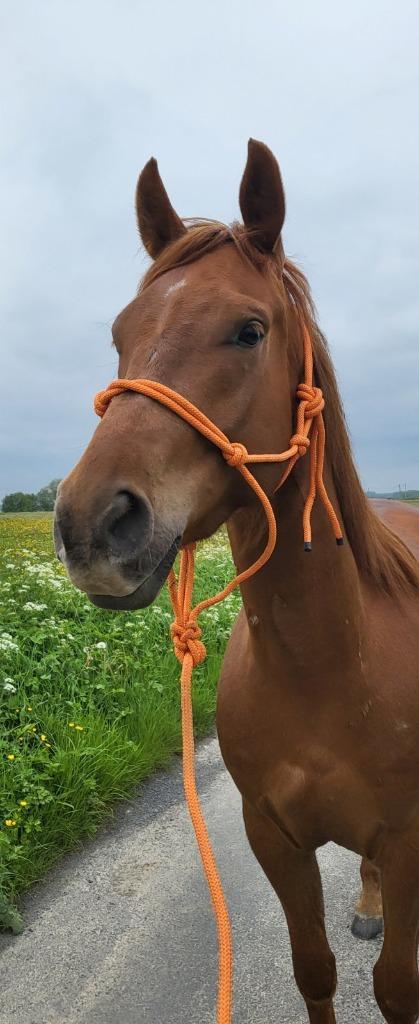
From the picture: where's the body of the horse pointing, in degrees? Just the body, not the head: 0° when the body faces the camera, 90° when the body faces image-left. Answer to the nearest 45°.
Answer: approximately 45°

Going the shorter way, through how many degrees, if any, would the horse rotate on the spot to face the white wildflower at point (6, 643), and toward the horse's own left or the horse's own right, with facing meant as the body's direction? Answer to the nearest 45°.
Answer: approximately 90° to the horse's own right
